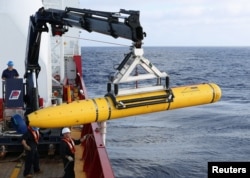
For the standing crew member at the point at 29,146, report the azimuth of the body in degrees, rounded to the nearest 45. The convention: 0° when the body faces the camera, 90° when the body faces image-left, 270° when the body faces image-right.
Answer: approximately 315°
